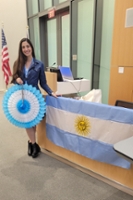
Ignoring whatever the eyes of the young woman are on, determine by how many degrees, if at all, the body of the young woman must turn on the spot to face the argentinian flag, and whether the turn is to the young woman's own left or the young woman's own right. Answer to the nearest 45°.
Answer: approximately 45° to the young woman's own left

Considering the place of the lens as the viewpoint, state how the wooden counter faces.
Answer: facing the viewer and to the left of the viewer

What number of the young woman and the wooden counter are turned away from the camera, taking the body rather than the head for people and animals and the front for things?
0

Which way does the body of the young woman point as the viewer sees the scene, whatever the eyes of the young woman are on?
toward the camera

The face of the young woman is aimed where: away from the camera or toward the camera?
toward the camera
